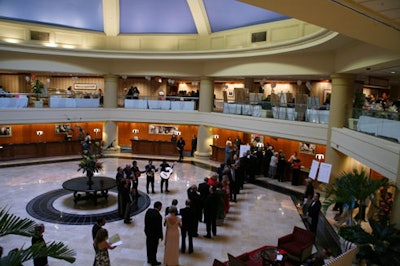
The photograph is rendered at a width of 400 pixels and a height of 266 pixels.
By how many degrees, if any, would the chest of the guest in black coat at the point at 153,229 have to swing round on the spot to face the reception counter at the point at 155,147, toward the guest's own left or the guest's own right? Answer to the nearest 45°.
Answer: approximately 45° to the guest's own left

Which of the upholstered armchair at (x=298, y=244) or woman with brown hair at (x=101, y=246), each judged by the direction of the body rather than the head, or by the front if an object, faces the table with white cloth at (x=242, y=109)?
the woman with brown hair

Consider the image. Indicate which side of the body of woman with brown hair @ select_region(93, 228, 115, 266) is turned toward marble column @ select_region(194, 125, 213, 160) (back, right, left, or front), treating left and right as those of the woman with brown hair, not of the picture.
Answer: front

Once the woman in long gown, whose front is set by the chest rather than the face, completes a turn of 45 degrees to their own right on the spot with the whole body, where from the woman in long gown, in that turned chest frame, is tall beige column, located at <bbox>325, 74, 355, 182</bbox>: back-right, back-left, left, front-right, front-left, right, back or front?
front

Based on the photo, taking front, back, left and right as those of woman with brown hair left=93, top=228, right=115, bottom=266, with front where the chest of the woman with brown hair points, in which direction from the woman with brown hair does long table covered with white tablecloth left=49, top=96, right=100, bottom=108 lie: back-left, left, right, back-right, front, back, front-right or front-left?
front-left

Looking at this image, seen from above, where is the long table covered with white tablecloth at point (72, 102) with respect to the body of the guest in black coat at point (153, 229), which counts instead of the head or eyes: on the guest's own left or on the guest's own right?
on the guest's own left

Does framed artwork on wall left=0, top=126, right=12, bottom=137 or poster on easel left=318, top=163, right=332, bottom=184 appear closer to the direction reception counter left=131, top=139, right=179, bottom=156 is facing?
the poster on easel

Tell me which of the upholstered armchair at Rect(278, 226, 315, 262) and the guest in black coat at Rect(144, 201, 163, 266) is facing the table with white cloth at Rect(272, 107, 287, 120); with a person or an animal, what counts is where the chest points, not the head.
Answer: the guest in black coat

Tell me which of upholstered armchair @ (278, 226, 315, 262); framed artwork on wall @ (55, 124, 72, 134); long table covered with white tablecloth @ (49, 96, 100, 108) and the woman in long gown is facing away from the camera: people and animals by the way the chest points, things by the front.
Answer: the woman in long gown

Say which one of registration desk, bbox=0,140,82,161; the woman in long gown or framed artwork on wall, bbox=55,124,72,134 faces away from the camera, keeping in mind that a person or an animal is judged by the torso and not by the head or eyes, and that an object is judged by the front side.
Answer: the woman in long gown

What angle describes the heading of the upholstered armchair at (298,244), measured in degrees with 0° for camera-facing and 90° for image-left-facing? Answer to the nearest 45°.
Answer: approximately 45°

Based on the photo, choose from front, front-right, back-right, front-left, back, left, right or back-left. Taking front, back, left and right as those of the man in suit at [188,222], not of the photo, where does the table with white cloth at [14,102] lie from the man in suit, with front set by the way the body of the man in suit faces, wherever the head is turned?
front-left

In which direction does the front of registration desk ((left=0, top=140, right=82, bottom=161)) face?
toward the camera

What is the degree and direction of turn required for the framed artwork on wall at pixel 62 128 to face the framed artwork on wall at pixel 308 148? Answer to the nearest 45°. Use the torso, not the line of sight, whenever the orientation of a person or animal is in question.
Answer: approximately 45° to its left

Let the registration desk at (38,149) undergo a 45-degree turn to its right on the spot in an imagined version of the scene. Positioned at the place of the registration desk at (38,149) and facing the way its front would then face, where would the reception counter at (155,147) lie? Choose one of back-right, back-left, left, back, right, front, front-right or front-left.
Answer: back-left

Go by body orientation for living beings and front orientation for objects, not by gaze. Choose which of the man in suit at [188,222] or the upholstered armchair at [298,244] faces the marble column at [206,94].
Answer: the man in suit

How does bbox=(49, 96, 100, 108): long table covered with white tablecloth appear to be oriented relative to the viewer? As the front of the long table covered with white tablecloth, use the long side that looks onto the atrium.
toward the camera

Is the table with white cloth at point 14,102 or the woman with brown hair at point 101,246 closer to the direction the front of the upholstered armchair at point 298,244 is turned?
the woman with brown hair

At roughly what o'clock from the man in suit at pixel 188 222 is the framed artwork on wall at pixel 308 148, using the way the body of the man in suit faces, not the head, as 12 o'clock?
The framed artwork on wall is roughly at 1 o'clock from the man in suit.
